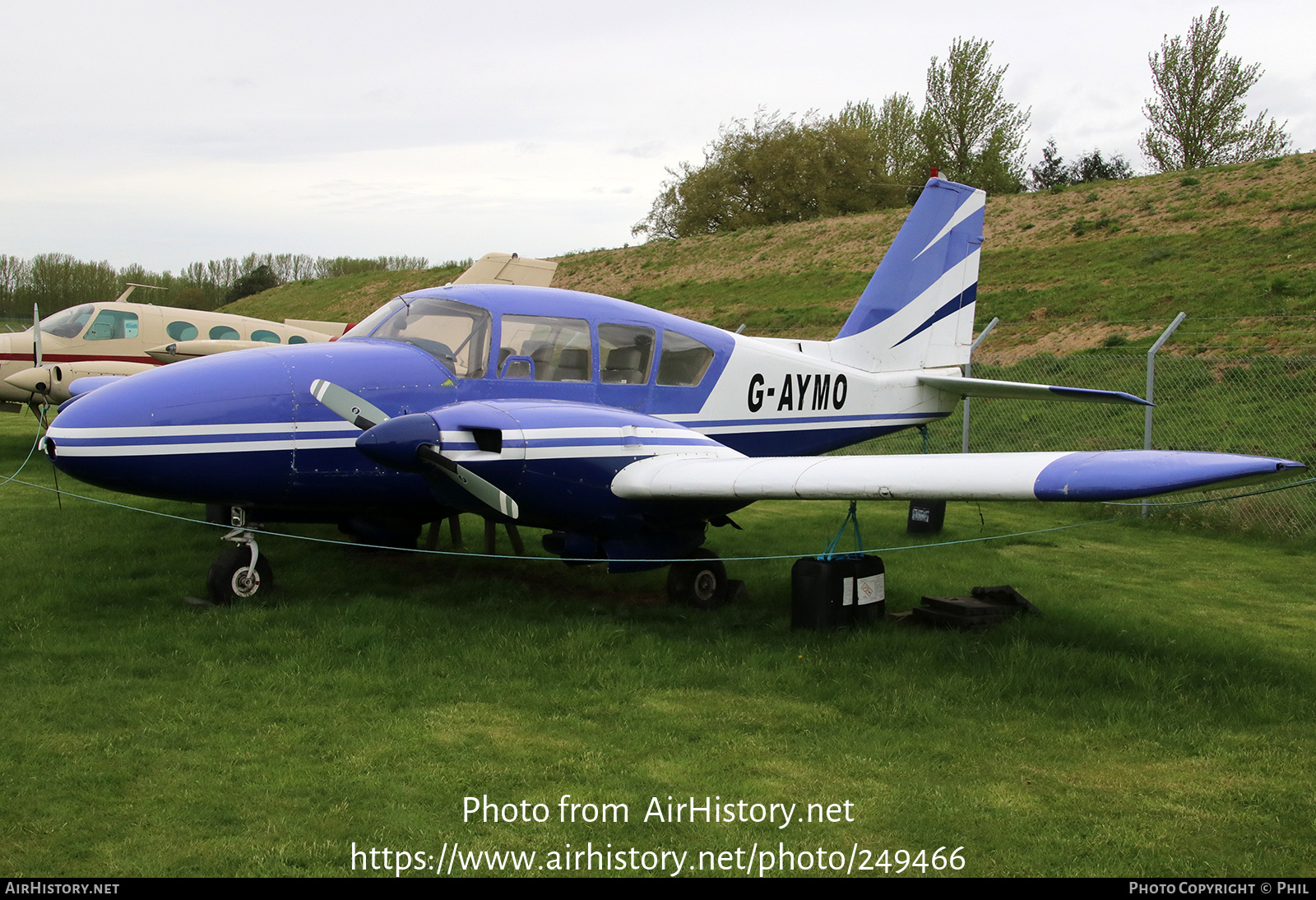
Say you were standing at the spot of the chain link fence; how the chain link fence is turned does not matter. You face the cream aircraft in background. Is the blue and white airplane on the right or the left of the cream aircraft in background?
left

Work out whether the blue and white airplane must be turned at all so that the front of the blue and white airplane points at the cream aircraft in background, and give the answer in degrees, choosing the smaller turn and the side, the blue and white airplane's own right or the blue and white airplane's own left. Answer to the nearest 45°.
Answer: approximately 90° to the blue and white airplane's own right

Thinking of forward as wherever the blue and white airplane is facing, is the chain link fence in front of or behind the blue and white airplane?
behind

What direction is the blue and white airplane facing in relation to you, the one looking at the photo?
facing the viewer and to the left of the viewer
